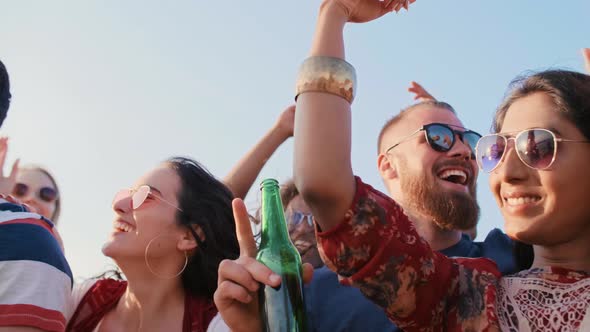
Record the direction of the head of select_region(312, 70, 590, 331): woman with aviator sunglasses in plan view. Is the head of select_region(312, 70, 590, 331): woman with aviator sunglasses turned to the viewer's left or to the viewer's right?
to the viewer's left

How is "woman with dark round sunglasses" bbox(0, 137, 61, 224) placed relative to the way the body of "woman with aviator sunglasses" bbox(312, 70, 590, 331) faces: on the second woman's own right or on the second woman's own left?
on the second woman's own right

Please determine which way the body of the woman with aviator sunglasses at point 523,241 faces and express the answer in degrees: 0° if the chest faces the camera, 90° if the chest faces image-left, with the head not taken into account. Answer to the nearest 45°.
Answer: approximately 45°

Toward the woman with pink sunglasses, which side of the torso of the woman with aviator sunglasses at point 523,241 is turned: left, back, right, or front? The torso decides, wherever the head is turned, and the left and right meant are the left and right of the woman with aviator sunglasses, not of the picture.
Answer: right
